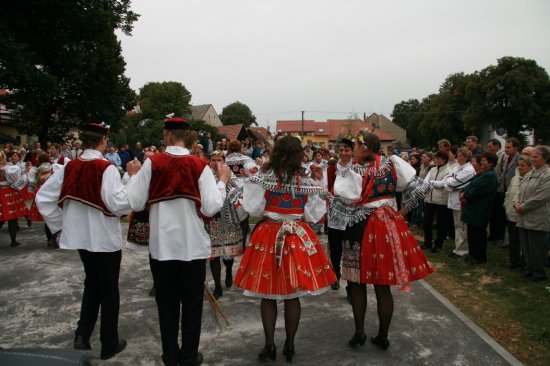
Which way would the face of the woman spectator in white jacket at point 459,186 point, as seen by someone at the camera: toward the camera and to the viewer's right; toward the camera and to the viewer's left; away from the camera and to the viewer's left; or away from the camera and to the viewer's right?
toward the camera and to the viewer's left

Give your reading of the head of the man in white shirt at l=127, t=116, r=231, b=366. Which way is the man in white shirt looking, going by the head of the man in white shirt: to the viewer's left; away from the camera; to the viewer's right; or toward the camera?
away from the camera

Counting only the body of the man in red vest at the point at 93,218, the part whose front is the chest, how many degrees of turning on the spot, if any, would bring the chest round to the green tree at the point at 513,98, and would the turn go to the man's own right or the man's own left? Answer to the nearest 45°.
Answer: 0° — they already face it

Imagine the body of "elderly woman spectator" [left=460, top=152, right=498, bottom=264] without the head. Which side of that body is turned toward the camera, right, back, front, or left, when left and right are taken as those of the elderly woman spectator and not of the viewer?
left

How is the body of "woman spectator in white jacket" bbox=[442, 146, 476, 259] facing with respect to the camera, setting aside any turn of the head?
to the viewer's left

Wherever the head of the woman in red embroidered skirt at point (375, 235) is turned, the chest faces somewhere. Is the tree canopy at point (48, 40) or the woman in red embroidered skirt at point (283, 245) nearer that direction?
the tree canopy

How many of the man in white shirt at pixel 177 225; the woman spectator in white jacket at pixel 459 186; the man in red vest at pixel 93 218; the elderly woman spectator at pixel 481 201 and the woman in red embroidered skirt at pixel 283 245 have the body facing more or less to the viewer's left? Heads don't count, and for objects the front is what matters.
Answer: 2

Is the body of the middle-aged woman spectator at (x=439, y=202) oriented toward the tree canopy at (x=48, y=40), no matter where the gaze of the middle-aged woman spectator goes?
no

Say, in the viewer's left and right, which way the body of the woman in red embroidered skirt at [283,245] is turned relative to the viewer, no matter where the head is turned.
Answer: facing away from the viewer

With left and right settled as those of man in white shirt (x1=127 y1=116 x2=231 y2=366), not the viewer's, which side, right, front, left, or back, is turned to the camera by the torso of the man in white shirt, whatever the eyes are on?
back

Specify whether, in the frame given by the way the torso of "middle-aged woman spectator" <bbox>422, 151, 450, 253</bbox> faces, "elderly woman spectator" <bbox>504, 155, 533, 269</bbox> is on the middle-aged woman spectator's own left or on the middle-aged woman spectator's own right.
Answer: on the middle-aged woman spectator's own left

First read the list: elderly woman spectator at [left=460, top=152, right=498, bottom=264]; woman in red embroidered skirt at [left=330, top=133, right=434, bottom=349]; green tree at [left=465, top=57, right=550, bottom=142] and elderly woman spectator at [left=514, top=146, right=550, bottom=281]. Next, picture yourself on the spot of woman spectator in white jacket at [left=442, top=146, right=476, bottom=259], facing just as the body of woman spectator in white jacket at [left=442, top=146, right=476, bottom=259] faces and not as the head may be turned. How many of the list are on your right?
1

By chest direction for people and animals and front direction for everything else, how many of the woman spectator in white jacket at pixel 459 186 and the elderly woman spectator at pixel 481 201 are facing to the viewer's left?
2

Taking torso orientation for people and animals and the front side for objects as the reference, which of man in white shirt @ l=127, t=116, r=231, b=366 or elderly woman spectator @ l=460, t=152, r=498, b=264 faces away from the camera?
the man in white shirt

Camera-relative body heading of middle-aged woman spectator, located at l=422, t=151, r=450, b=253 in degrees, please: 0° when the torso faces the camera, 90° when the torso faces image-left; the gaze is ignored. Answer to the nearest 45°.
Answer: approximately 45°

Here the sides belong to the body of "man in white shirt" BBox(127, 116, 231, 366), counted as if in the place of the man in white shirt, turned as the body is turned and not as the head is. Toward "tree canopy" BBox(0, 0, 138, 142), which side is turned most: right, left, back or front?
front
